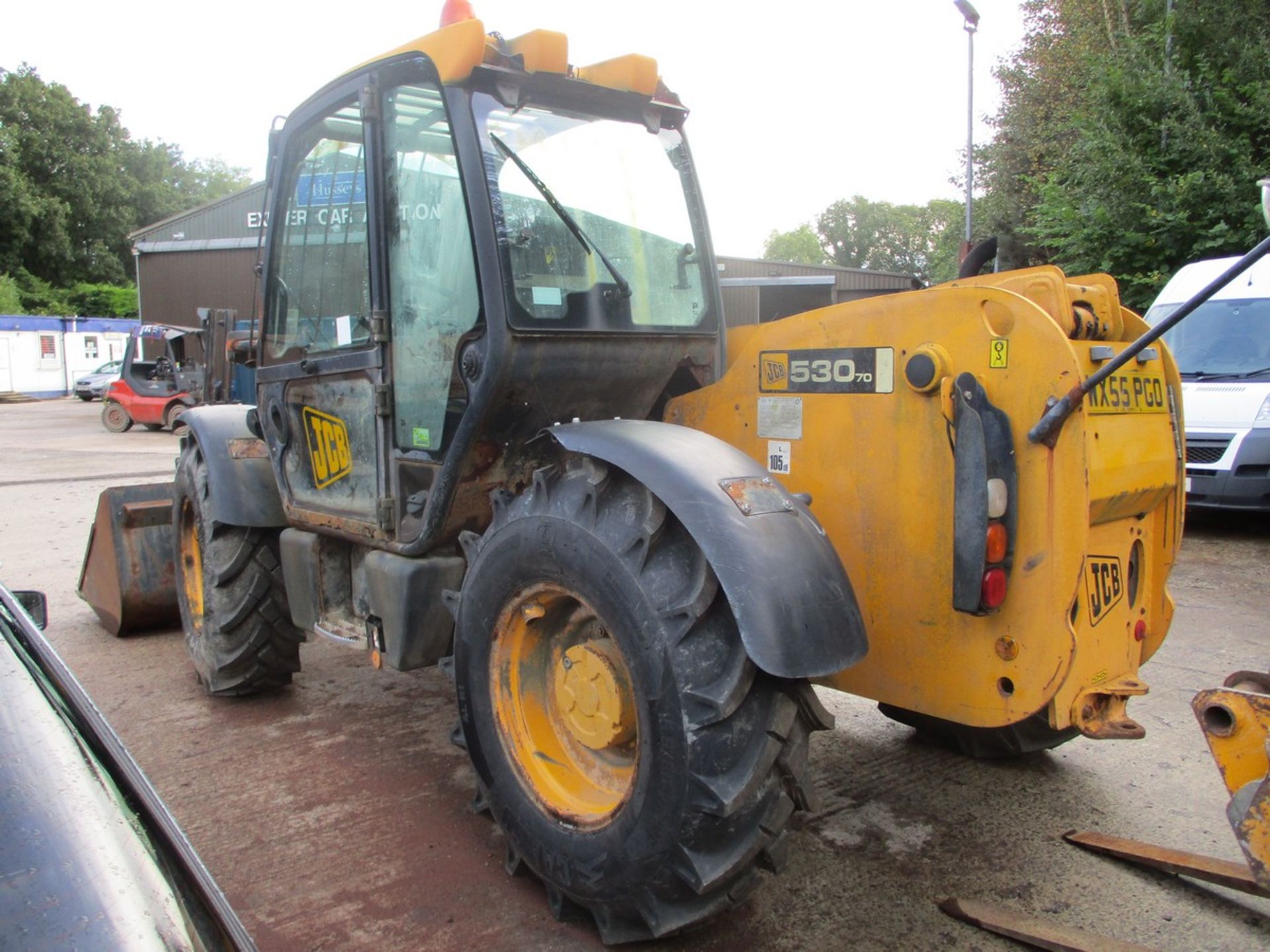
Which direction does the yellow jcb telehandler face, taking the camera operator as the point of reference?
facing away from the viewer and to the left of the viewer

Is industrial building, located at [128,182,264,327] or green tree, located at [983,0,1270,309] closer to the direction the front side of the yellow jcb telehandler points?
the industrial building

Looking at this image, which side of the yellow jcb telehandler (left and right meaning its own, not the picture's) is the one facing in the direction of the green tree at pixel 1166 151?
right

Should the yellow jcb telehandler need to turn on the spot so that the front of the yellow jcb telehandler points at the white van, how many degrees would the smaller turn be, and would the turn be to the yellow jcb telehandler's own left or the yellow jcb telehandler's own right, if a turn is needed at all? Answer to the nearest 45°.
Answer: approximately 90° to the yellow jcb telehandler's own right

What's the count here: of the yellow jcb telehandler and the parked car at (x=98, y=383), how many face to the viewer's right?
0

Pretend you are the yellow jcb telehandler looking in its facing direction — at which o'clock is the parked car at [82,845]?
The parked car is roughly at 8 o'clock from the yellow jcb telehandler.

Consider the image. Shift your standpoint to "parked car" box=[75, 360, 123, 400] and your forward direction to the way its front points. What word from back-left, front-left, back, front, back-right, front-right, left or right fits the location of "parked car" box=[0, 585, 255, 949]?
front-left

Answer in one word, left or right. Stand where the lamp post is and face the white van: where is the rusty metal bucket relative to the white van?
right
